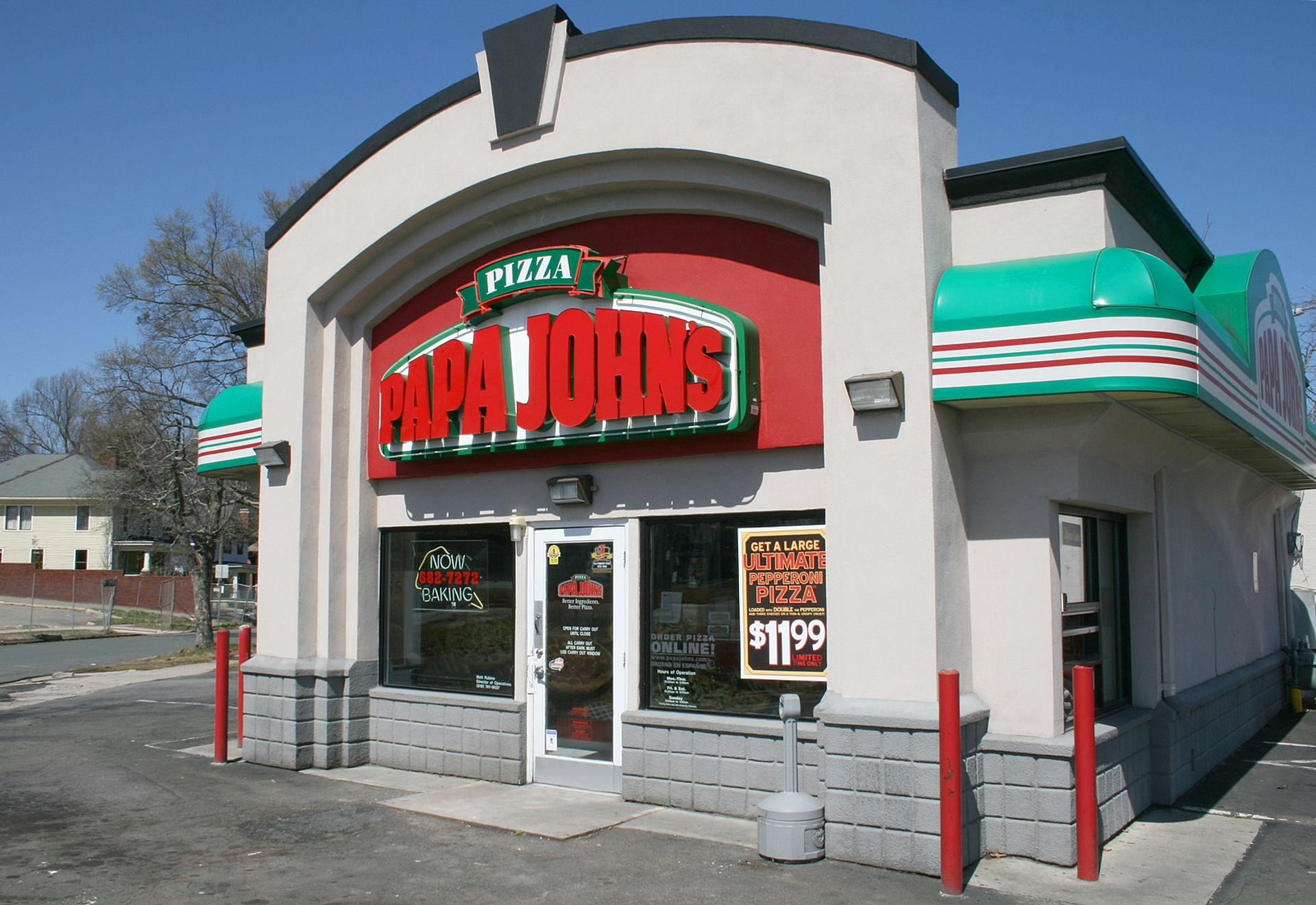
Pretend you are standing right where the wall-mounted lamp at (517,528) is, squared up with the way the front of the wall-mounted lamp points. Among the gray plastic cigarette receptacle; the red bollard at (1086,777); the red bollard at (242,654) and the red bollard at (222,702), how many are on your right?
2

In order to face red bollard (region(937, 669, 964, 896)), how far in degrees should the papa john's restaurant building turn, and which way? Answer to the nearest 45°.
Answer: approximately 90° to its left

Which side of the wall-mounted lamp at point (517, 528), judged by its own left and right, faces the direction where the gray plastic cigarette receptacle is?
left

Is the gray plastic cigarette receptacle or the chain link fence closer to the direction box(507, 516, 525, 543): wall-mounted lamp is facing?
the gray plastic cigarette receptacle

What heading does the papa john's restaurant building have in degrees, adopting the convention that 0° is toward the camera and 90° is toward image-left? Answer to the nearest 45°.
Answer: approximately 45°

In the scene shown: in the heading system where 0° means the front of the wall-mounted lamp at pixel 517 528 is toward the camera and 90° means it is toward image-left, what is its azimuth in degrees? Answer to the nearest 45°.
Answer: approximately 45°

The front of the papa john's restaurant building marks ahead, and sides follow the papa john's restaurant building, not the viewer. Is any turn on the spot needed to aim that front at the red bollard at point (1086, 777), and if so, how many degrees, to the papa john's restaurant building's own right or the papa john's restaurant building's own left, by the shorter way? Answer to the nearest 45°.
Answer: approximately 90° to the papa john's restaurant building's own left

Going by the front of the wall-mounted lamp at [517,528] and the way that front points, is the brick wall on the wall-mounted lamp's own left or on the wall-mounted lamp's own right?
on the wall-mounted lamp's own right

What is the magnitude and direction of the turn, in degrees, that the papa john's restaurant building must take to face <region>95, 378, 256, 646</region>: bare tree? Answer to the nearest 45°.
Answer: approximately 90° to its right

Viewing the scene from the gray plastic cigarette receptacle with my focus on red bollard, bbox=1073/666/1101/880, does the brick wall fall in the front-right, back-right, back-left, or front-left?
back-left

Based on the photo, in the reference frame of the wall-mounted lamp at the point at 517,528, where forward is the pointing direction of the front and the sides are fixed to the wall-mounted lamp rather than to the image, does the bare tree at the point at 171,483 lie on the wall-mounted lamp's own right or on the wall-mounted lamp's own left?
on the wall-mounted lamp's own right

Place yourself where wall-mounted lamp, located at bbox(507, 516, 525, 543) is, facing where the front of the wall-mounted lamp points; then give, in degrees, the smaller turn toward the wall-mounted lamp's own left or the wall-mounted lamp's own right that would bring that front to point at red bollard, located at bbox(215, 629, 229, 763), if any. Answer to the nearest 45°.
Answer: approximately 90° to the wall-mounted lamp's own right
